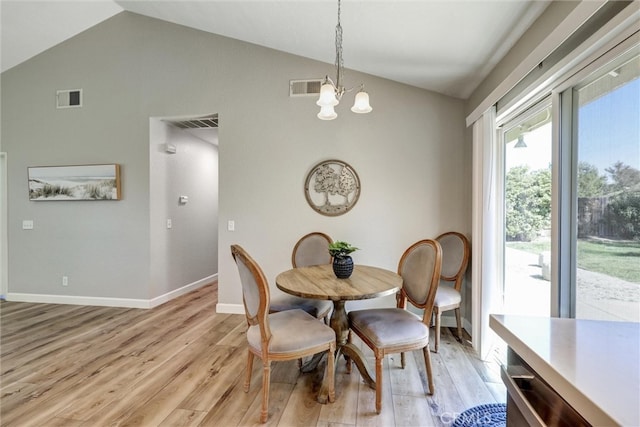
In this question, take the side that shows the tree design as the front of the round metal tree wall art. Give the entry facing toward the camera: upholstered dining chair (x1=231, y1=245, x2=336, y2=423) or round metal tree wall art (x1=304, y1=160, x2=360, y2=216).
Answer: the round metal tree wall art

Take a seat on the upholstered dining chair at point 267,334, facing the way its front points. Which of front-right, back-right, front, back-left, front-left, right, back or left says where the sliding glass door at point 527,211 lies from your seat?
front-right

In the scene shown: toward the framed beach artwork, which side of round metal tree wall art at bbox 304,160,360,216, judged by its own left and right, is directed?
right

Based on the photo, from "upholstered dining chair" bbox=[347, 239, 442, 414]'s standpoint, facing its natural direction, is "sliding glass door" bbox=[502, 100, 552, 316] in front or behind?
behind

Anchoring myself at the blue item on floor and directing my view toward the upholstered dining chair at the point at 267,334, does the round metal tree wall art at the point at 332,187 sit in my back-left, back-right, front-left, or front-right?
front-right

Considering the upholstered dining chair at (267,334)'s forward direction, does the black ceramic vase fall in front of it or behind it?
in front

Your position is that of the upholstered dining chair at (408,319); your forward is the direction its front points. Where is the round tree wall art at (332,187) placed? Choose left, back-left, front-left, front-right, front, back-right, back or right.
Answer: right

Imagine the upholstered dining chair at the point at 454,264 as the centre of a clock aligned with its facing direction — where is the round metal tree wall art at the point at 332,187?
The round metal tree wall art is roughly at 1 o'clock from the upholstered dining chair.

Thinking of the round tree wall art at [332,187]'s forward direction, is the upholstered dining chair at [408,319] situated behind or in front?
in front

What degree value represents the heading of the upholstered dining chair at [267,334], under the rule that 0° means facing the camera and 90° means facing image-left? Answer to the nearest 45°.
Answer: approximately 225°

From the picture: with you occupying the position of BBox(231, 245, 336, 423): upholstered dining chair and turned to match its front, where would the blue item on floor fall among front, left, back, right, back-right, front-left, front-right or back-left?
front-right

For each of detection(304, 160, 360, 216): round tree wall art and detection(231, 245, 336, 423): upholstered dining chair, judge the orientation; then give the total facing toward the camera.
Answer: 1

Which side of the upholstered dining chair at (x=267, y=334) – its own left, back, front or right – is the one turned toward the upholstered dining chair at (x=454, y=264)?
front

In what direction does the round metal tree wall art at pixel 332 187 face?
toward the camera

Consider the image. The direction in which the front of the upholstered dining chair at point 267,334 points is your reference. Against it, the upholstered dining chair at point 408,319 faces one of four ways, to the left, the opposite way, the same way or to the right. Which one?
the opposite way

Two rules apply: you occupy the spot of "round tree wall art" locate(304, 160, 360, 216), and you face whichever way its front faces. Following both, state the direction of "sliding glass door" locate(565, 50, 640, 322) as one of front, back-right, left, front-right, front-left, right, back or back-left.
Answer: front-left

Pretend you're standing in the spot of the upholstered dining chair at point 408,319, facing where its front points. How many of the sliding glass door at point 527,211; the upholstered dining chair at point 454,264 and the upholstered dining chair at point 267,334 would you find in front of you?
1

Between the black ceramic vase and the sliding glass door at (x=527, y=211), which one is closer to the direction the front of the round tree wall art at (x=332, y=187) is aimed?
the black ceramic vase

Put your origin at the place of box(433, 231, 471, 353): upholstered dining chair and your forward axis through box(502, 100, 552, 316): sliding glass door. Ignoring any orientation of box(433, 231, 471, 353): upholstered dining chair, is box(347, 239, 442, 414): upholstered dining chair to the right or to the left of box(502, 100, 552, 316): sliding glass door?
right
